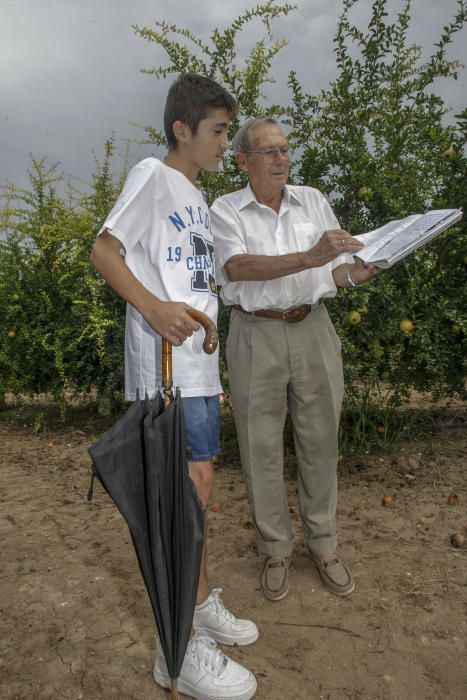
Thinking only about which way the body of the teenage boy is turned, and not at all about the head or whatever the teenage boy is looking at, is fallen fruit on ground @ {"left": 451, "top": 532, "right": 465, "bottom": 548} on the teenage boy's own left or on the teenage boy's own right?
on the teenage boy's own left

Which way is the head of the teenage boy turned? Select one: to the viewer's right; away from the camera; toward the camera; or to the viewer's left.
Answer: to the viewer's right

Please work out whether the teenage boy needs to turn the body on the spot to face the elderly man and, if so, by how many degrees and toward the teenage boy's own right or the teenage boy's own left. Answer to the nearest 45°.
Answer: approximately 90° to the teenage boy's own left

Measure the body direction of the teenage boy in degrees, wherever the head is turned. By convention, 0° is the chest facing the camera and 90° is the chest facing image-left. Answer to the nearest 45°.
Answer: approximately 315°
